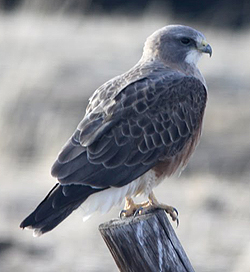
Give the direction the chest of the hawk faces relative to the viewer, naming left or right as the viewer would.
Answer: facing to the right of the viewer
